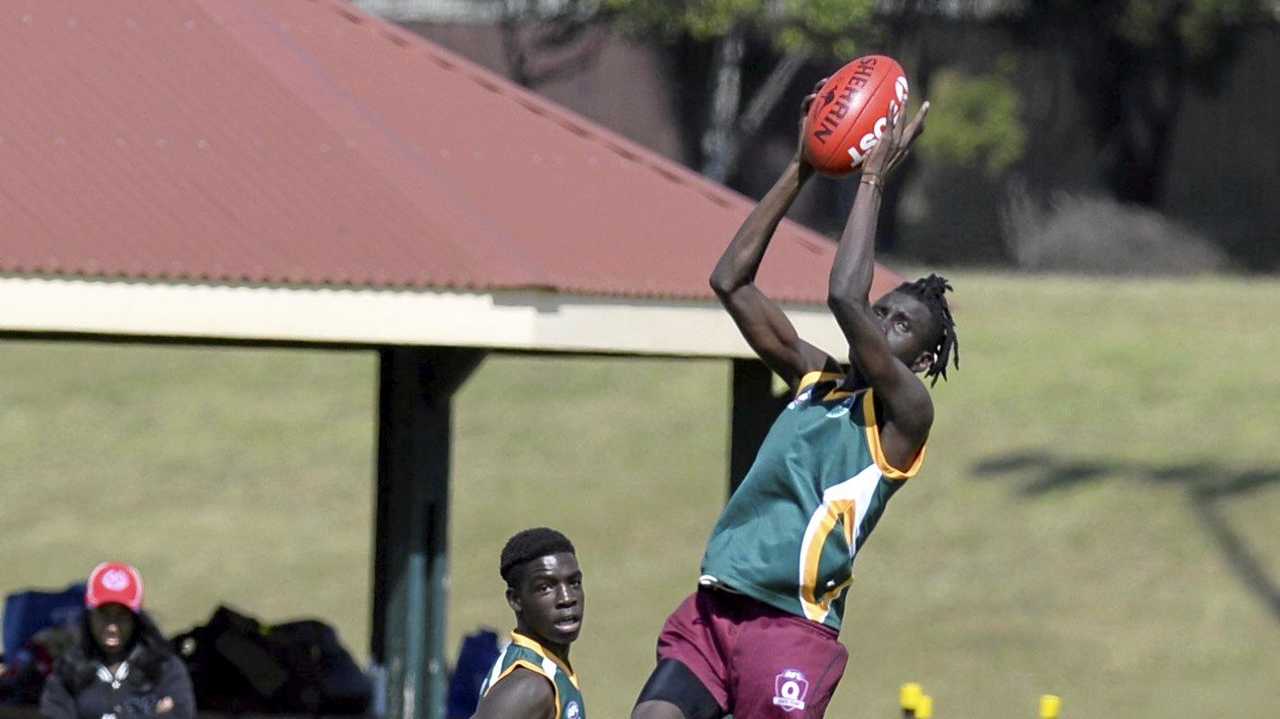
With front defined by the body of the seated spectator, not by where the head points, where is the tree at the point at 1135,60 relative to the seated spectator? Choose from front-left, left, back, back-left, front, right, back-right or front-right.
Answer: back-left

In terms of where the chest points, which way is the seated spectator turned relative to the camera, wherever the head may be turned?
toward the camera
